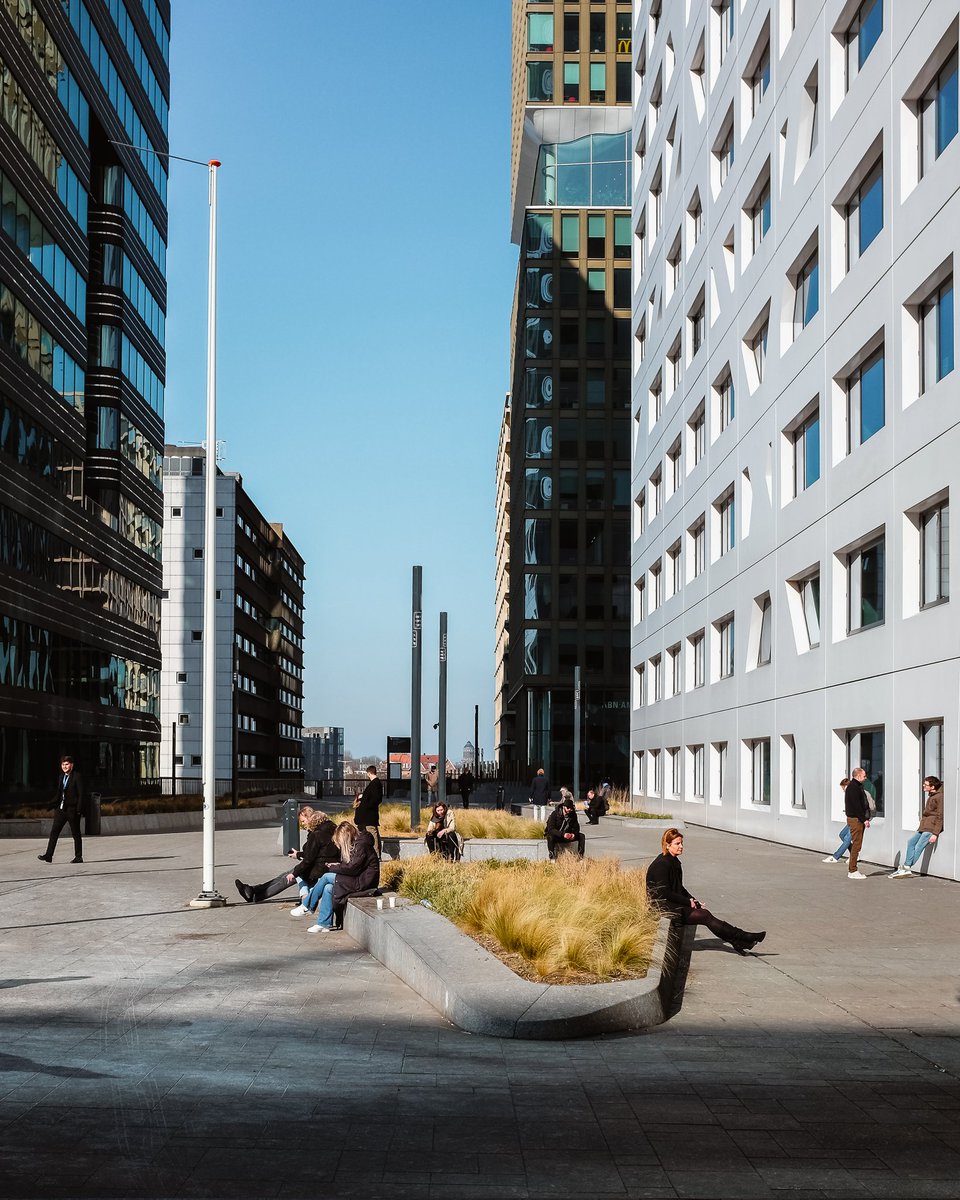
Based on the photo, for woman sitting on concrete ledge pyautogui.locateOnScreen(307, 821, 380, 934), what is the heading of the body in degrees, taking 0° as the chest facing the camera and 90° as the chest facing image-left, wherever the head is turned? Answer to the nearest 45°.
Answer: approximately 90°

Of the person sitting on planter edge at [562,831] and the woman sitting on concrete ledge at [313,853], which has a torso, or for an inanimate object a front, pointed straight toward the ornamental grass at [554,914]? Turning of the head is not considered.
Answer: the person sitting on planter edge

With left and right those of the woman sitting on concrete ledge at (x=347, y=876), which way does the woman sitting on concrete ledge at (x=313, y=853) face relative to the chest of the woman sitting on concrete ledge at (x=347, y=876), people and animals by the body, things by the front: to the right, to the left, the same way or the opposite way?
the same way

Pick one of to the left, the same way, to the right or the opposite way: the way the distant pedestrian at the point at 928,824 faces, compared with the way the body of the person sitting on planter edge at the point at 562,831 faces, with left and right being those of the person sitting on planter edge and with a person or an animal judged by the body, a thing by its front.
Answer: to the right

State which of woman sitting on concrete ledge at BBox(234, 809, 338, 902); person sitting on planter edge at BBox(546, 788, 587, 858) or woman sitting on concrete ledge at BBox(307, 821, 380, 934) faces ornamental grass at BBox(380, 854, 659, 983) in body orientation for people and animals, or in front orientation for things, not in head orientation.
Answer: the person sitting on planter edge

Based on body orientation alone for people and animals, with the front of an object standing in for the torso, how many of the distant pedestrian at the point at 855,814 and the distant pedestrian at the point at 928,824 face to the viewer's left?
1

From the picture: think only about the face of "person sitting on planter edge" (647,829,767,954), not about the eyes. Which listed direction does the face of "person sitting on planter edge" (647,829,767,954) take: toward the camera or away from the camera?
toward the camera

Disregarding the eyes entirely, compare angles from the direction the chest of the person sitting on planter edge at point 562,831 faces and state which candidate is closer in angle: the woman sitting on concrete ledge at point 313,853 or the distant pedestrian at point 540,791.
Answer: the woman sitting on concrete ledge

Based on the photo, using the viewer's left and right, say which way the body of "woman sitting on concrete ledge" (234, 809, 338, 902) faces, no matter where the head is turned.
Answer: facing to the left of the viewer

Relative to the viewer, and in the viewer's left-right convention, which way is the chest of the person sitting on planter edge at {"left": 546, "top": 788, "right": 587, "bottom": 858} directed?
facing the viewer

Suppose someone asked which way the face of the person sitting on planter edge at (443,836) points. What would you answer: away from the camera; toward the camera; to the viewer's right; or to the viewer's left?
toward the camera
